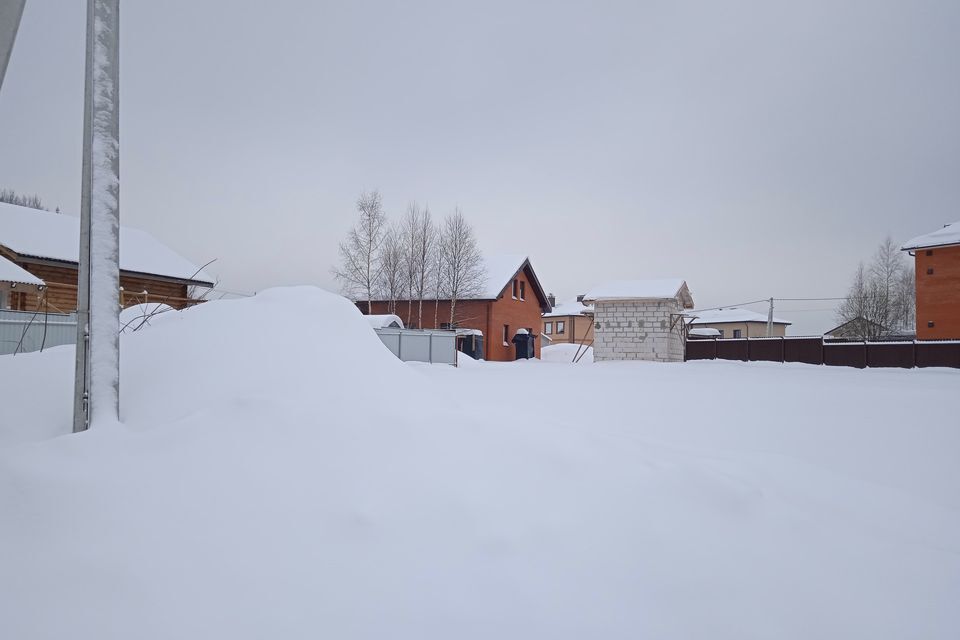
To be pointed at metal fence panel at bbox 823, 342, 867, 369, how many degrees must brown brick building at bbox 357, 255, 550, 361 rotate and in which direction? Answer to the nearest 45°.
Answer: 0° — it already faces it

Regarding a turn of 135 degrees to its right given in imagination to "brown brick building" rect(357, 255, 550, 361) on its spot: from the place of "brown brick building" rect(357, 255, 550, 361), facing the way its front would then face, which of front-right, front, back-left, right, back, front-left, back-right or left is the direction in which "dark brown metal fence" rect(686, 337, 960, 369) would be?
back-left

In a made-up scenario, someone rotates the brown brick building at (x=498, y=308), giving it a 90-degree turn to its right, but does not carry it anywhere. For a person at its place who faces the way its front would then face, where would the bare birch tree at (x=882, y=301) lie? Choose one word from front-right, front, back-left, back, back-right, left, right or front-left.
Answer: back-left

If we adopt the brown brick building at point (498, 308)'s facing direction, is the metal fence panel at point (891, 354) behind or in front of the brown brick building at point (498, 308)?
in front

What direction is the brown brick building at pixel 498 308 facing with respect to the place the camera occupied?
facing the viewer and to the right of the viewer

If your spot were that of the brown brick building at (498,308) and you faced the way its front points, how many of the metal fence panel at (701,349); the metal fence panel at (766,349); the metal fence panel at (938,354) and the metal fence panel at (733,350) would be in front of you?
4

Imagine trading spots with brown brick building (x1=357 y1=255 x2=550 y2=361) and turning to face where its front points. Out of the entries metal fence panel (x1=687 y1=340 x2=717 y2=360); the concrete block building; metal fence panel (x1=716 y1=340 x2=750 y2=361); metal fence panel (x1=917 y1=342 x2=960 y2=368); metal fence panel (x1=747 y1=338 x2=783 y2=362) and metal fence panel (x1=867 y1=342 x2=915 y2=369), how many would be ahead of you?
6

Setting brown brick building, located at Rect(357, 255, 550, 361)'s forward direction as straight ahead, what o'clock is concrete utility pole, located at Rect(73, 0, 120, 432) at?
The concrete utility pole is roughly at 2 o'clock from the brown brick building.

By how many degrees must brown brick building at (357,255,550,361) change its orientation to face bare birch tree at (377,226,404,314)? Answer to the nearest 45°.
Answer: approximately 135° to its right

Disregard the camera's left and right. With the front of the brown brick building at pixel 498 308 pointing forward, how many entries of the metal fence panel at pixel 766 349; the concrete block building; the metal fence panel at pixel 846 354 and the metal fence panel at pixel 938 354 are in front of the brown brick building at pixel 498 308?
4

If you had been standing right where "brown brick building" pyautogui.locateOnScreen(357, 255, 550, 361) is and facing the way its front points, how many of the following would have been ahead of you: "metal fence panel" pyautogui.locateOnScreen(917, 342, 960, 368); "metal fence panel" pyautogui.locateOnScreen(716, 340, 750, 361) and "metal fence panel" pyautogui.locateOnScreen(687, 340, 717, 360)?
3

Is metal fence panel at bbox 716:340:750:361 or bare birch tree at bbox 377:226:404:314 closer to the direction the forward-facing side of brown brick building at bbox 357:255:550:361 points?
the metal fence panel

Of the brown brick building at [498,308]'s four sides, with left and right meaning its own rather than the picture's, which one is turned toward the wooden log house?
right
